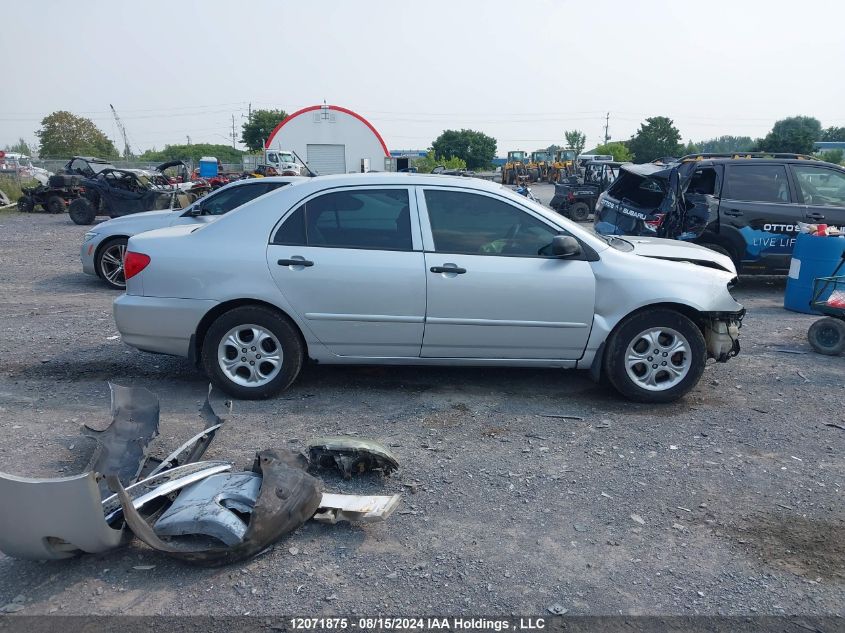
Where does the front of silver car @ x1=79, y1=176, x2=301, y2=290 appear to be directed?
to the viewer's left

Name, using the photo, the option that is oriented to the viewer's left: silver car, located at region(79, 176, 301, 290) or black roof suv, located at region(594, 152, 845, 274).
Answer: the silver car

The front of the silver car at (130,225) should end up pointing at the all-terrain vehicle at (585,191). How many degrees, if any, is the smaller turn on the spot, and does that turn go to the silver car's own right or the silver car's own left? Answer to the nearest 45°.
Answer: approximately 135° to the silver car's own right

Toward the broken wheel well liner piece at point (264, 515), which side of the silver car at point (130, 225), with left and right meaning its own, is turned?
left

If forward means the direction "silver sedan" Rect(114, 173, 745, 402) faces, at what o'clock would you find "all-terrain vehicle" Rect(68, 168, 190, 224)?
The all-terrain vehicle is roughly at 8 o'clock from the silver sedan.

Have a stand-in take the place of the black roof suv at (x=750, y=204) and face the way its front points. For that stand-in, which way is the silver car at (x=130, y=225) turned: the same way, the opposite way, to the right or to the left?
the opposite way

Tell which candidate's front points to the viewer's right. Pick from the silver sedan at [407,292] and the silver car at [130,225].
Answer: the silver sedan

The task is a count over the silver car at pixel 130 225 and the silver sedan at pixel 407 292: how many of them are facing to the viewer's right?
1

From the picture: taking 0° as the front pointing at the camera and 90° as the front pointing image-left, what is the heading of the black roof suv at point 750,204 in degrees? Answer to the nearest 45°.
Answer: approximately 225°

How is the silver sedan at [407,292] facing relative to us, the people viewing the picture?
facing to the right of the viewer

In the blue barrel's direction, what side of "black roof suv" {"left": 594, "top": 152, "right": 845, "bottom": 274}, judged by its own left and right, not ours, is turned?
right
